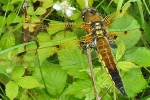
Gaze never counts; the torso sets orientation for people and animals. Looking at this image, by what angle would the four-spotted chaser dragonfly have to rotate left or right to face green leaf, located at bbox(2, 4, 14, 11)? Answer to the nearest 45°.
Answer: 0° — it already faces it

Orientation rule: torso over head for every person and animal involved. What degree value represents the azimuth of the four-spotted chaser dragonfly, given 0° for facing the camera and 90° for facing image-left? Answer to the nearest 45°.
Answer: approximately 135°
